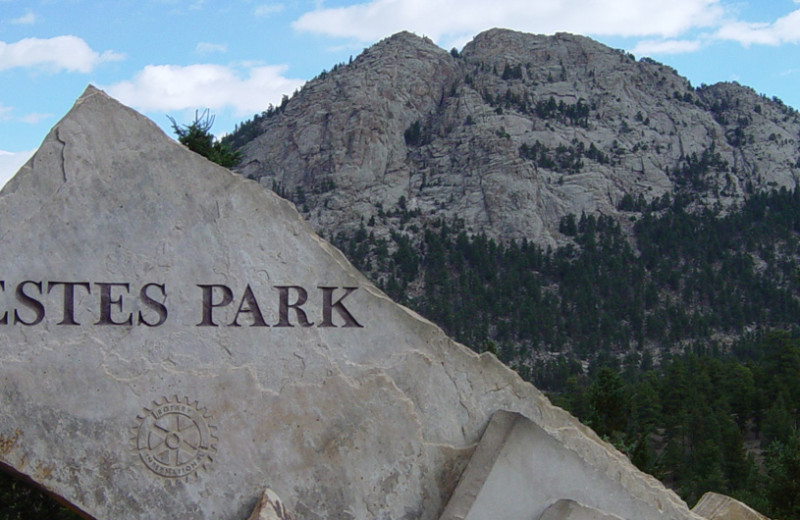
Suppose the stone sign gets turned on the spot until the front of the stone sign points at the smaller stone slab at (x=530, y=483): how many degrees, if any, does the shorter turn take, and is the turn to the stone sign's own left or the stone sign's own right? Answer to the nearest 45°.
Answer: approximately 90° to the stone sign's own left

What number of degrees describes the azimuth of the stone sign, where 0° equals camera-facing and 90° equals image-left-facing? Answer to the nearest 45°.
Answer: approximately 0°
